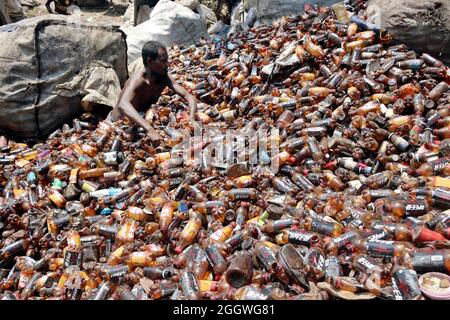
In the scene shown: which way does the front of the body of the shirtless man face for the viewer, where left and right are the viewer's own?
facing the viewer and to the right of the viewer

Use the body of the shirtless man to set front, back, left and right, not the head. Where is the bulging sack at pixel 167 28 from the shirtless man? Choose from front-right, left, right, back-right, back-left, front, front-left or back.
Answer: back-left
